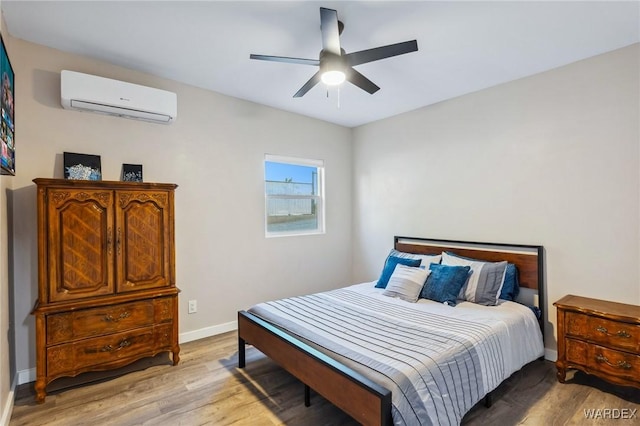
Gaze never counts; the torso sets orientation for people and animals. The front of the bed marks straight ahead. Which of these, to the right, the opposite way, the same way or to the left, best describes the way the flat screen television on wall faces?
the opposite way

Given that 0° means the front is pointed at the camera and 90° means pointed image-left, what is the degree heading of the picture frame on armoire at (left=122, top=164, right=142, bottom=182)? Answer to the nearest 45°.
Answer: approximately 0°

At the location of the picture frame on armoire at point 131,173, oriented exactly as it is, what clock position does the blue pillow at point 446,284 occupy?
The blue pillow is roughly at 10 o'clock from the picture frame on armoire.

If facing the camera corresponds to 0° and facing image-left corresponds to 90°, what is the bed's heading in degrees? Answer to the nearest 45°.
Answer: approximately 45°

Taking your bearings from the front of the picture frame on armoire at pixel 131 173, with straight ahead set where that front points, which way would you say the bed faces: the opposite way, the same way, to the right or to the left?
to the right

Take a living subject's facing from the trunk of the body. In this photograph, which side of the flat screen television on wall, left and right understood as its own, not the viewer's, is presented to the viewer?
right

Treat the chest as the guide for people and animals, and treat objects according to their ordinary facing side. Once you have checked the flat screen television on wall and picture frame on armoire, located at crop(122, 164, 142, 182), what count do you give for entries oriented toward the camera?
1
